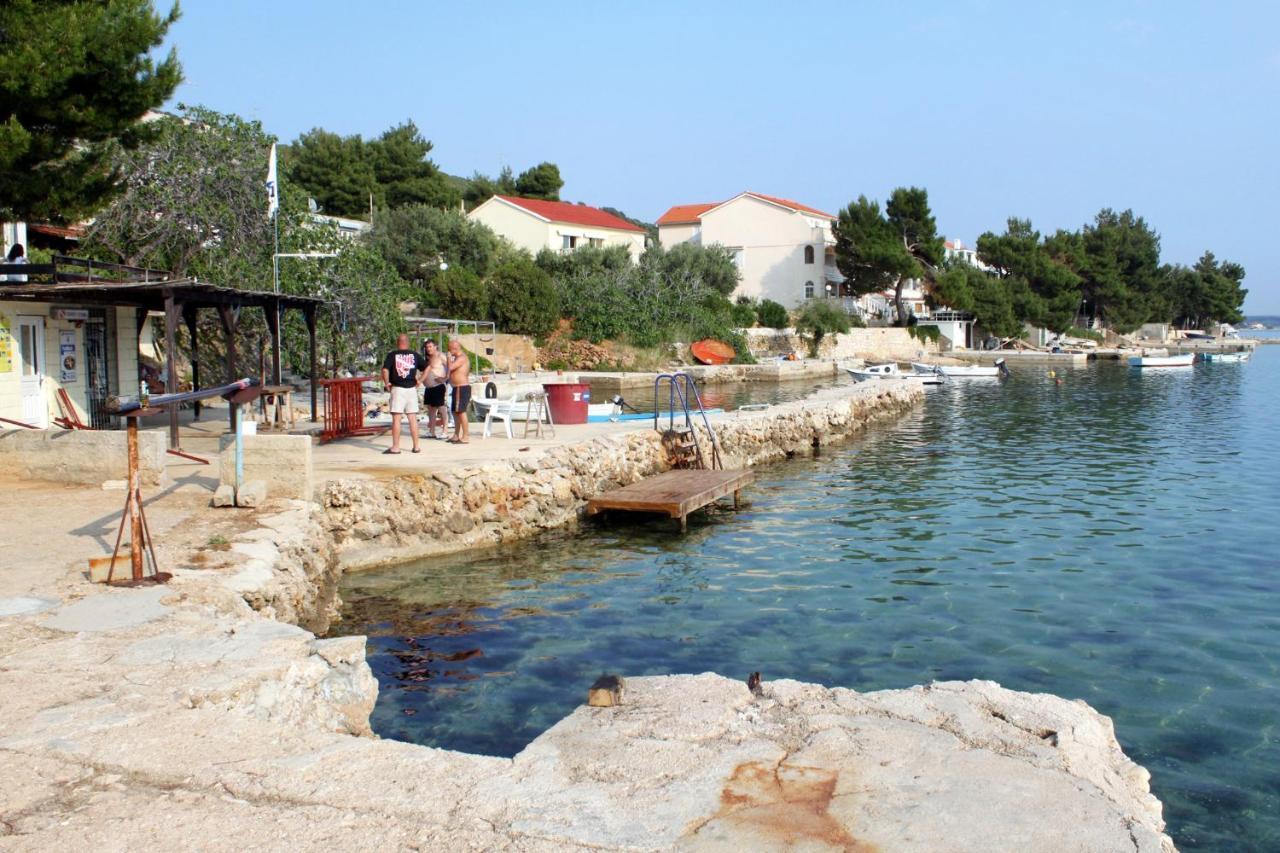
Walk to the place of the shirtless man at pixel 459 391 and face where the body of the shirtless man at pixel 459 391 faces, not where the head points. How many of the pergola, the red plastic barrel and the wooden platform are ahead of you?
1

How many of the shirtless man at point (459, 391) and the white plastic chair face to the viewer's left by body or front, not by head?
2

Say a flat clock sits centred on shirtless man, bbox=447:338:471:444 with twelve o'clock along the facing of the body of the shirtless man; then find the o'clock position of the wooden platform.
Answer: The wooden platform is roughly at 7 o'clock from the shirtless man.

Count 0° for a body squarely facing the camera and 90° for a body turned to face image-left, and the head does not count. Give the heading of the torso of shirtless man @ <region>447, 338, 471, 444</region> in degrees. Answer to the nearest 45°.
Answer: approximately 90°

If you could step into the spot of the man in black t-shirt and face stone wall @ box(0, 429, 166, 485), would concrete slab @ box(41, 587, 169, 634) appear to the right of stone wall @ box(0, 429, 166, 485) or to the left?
left

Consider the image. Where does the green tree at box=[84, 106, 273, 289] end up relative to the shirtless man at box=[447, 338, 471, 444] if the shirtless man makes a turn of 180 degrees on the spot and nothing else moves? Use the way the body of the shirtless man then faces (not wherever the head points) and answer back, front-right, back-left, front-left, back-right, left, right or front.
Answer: back-left
